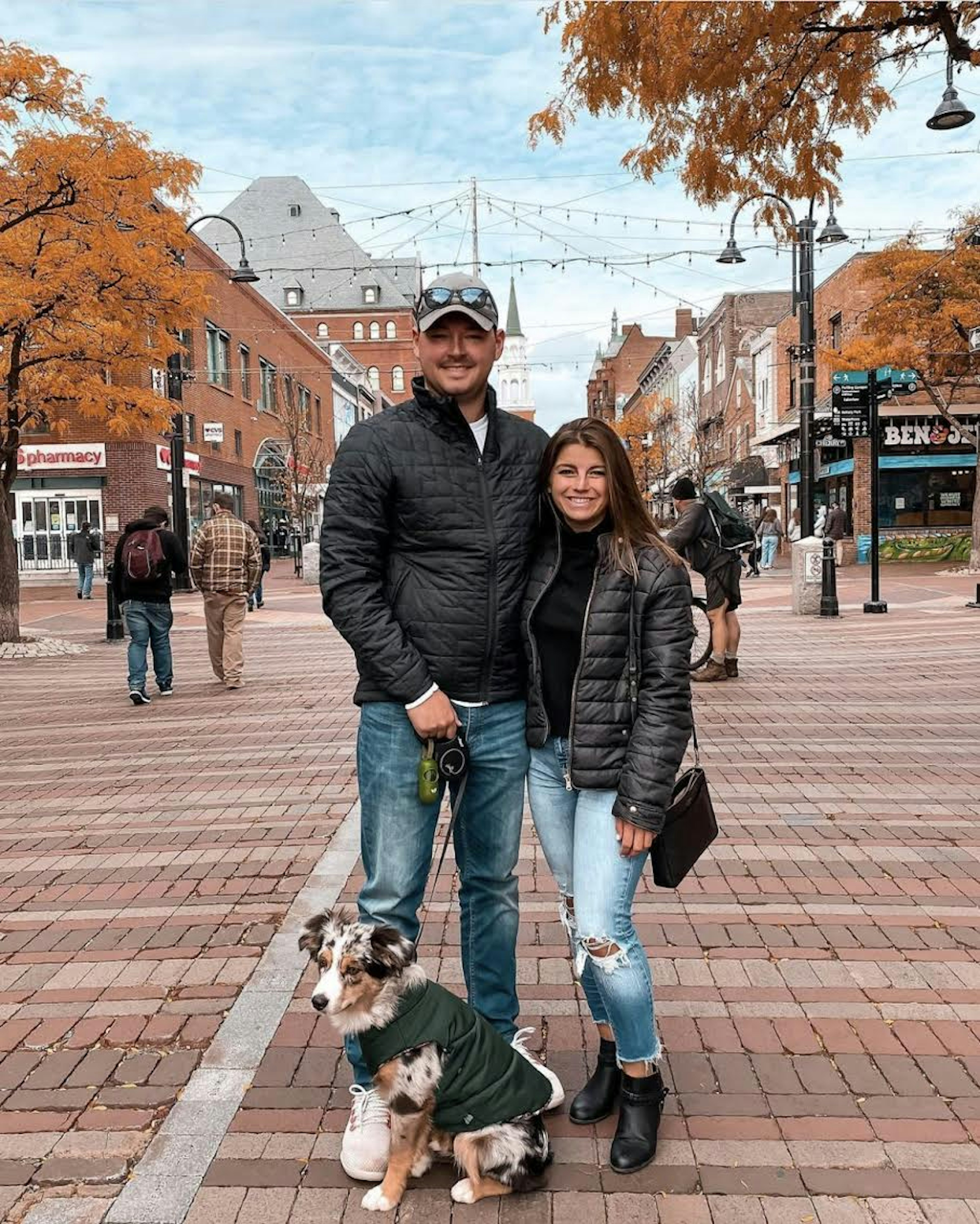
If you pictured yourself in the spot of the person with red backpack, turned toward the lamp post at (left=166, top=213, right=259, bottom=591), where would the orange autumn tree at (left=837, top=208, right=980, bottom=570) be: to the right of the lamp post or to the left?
right

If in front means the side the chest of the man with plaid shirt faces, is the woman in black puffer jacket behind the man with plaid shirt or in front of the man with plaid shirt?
behind

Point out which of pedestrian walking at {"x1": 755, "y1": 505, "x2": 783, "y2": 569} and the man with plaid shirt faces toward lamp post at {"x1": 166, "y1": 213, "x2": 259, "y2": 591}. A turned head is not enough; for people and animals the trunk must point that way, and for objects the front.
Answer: the man with plaid shirt

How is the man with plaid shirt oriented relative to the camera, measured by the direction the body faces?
away from the camera

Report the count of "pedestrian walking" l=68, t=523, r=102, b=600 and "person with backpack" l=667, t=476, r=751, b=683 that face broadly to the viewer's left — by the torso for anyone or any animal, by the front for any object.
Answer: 1

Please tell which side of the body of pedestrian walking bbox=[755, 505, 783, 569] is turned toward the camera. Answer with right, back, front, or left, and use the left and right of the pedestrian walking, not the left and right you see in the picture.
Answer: back

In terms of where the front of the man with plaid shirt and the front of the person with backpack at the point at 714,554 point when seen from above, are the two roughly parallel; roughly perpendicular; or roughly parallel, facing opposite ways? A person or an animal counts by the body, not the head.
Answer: roughly perpendicular

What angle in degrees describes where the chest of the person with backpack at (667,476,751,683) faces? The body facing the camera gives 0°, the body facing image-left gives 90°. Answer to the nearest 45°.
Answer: approximately 90°
